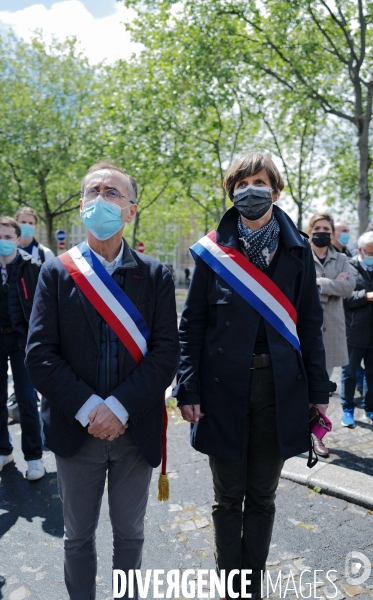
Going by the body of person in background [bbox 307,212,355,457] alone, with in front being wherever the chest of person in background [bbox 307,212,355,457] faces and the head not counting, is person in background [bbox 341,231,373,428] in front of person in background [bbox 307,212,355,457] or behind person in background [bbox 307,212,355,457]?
behind

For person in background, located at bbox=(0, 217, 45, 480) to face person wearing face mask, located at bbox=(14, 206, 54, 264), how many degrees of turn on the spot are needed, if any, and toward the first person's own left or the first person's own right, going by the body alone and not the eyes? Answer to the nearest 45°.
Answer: approximately 180°

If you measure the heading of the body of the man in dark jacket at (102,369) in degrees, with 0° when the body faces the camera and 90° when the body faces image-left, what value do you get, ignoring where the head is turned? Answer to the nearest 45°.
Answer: approximately 0°

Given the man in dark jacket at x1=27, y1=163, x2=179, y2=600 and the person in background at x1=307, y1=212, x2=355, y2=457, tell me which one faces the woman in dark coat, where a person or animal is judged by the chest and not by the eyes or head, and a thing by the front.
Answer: the person in background

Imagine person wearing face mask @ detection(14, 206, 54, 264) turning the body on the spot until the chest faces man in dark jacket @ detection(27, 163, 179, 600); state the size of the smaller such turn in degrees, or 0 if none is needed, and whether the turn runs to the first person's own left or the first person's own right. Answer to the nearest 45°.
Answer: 0° — they already face them

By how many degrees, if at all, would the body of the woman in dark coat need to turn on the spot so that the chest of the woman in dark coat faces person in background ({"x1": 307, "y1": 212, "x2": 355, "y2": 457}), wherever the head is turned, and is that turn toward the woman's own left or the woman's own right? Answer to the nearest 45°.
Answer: approximately 180°

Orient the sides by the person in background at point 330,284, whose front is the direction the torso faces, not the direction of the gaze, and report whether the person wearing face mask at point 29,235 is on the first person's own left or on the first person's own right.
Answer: on the first person's own right

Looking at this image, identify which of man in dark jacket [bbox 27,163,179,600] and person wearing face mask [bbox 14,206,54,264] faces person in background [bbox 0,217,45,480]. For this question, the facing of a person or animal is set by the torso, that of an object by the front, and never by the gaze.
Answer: the person wearing face mask
